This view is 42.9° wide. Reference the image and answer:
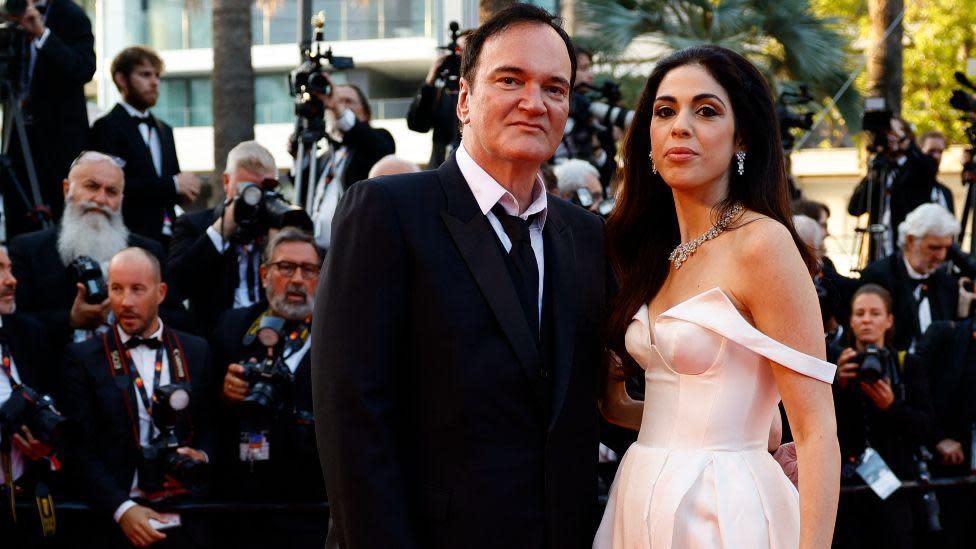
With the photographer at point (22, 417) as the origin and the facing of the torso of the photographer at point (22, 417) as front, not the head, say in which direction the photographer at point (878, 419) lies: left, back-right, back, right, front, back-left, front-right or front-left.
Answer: front-left

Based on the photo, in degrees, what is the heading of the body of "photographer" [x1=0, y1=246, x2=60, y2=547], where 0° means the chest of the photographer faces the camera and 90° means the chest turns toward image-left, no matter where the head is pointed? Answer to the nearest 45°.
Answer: approximately 315°

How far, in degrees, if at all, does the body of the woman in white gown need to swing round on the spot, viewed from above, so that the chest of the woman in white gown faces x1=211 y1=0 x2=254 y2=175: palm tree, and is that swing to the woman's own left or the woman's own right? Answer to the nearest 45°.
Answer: approximately 90° to the woman's own right

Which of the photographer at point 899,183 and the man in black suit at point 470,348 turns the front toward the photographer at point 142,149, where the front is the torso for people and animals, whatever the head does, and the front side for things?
the photographer at point 899,183

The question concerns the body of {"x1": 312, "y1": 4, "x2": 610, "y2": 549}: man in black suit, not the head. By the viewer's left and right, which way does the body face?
facing the viewer and to the right of the viewer

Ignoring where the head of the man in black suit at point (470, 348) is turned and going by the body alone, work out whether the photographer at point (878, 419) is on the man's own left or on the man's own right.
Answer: on the man's own left

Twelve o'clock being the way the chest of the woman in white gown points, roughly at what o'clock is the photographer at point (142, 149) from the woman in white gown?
The photographer is roughly at 3 o'clock from the woman in white gown.

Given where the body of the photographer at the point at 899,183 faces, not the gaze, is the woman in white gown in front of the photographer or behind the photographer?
in front

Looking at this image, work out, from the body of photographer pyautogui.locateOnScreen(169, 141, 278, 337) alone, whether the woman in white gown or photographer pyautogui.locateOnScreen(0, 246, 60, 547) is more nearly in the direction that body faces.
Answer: the woman in white gown

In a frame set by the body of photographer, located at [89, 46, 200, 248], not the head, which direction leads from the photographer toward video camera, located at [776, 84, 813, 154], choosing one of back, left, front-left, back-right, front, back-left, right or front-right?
front-left

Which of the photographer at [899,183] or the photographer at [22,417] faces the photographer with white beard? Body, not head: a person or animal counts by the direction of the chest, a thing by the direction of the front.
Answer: the photographer at [899,183]
